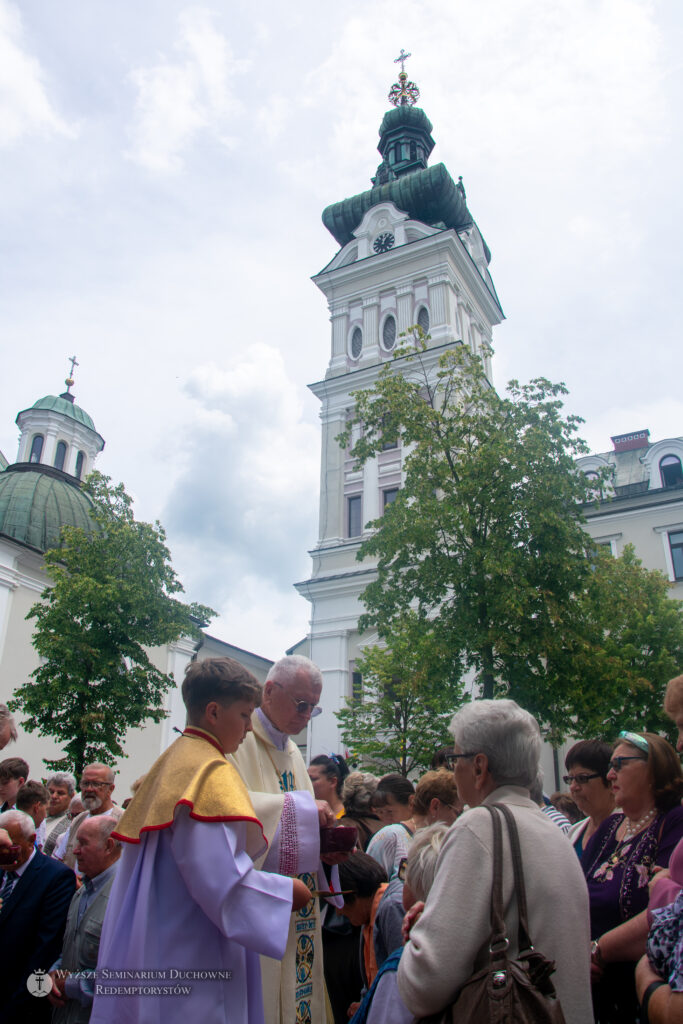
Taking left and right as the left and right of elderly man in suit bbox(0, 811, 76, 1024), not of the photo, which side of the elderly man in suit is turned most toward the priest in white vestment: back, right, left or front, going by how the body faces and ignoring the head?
left

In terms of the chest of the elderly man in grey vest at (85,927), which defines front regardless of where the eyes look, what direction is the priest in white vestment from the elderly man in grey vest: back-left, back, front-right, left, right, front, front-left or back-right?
left

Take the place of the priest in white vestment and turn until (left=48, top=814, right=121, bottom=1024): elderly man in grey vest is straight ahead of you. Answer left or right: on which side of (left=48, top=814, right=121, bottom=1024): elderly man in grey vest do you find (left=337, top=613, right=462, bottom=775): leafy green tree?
right

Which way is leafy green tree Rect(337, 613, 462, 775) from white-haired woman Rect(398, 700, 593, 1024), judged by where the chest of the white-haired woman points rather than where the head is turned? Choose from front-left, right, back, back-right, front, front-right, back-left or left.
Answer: front-right

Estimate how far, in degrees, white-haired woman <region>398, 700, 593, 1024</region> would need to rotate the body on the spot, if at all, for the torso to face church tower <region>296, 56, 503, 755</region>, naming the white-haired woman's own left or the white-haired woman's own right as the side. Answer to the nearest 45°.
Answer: approximately 45° to the white-haired woman's own right

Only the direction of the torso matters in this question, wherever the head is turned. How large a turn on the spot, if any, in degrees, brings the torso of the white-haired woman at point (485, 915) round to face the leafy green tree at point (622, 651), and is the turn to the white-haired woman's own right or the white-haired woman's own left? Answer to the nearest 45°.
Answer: approximately 45° to the white-haired woman's own right

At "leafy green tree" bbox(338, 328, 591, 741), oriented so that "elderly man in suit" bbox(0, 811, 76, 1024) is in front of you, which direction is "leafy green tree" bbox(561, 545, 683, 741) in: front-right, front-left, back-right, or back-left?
back-left
